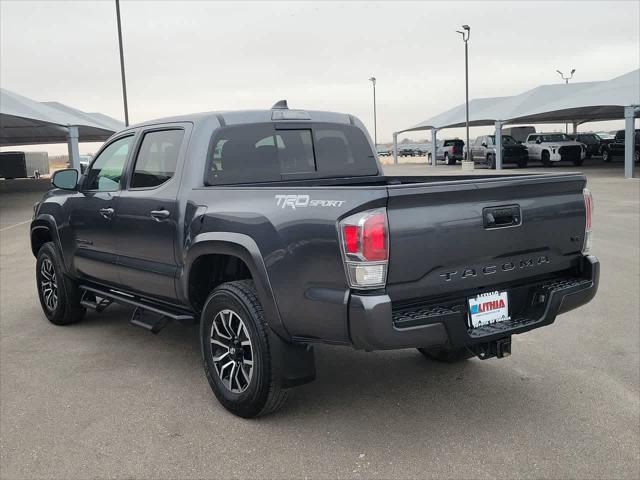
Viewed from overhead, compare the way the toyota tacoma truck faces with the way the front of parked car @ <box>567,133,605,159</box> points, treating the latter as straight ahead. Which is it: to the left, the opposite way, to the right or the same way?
the opposite way

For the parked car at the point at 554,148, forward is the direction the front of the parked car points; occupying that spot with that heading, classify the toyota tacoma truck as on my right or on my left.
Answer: on my right

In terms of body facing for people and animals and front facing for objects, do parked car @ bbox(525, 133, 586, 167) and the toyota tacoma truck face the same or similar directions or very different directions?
very different directions

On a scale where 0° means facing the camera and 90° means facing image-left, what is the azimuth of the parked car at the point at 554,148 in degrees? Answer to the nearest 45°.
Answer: approximately 315°

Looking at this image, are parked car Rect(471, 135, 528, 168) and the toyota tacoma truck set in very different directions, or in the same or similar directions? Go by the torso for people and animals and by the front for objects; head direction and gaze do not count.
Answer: very different directions
